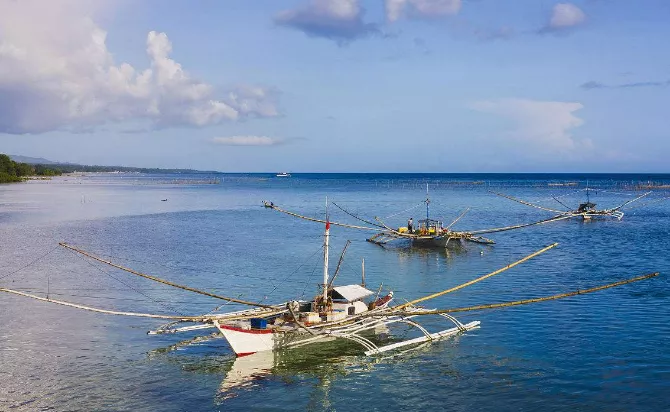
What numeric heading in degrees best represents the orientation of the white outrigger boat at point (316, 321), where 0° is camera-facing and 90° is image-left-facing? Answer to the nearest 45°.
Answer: approximately 45°
